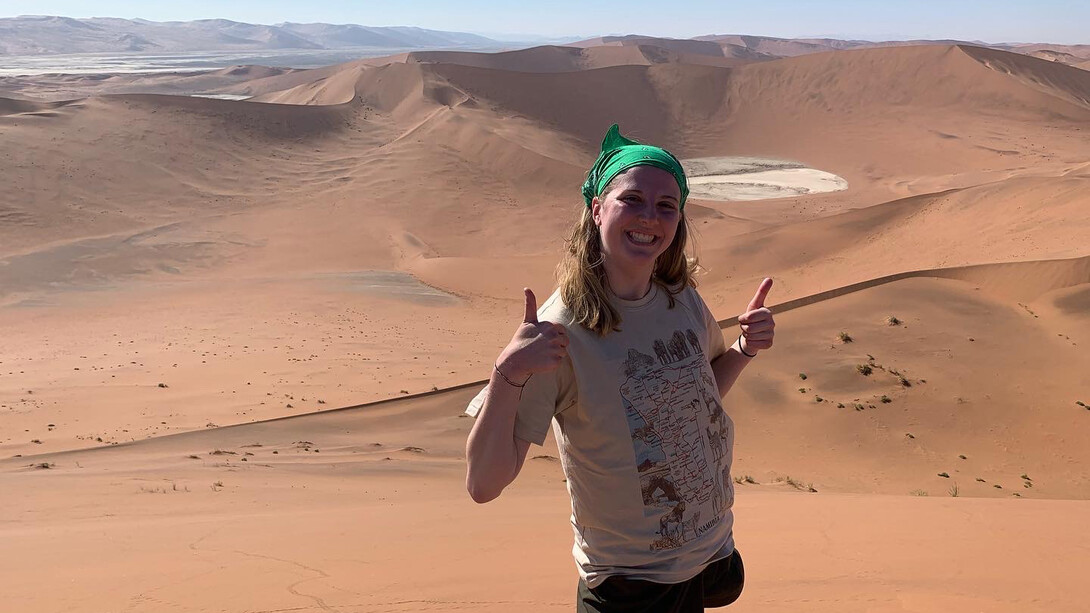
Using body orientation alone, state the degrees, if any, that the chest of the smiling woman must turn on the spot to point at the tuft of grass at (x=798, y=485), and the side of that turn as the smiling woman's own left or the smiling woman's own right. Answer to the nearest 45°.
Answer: approximately 135° to the smiling woman's own left

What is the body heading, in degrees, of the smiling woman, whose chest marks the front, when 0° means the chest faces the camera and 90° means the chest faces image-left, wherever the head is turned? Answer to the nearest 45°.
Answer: approximately 315°
